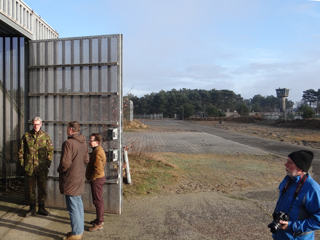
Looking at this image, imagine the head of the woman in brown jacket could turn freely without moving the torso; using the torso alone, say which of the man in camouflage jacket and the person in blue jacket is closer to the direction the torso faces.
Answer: the man in camouflage jacket

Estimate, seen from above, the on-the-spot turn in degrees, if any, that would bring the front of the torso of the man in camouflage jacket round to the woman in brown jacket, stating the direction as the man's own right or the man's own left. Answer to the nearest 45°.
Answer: approximately 45° to the man's own left

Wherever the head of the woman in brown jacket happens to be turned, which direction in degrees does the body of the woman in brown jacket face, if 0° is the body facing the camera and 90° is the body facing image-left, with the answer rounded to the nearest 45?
approximately 90°

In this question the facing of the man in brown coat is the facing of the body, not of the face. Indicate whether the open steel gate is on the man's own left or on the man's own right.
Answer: on the man's own right

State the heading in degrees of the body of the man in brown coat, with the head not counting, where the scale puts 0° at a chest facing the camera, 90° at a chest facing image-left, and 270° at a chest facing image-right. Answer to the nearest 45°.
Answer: approximately 135°

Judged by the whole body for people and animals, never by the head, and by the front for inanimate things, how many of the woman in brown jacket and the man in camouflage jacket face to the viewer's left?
1

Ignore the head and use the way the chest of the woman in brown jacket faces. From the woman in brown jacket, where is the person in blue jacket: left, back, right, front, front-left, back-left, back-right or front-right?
back-left

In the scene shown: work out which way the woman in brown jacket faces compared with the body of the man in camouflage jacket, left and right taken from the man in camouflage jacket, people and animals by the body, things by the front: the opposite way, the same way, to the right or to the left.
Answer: to the right

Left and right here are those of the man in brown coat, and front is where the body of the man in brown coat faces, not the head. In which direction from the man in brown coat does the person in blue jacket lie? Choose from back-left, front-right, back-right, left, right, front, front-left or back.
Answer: back
